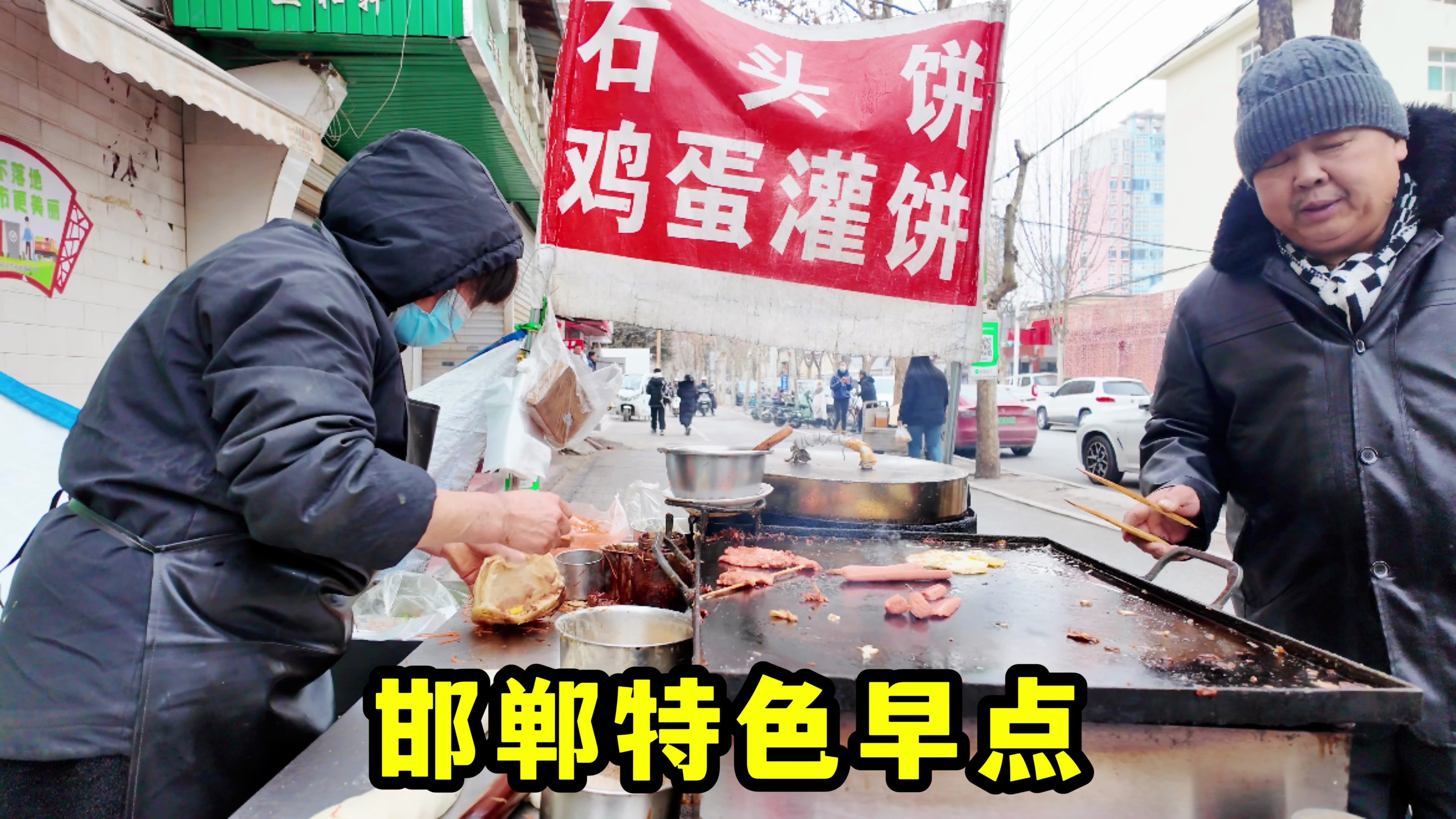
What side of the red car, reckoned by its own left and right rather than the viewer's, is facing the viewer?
back

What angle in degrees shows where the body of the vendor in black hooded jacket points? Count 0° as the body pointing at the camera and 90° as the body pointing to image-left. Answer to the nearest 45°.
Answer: approximately 270°

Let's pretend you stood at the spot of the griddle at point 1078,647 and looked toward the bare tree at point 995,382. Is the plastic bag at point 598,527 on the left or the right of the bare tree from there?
left

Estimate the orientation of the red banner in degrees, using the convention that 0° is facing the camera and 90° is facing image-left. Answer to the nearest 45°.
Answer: approximately 0°

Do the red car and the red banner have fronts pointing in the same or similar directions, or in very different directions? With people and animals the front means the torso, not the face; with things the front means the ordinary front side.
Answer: very different directions

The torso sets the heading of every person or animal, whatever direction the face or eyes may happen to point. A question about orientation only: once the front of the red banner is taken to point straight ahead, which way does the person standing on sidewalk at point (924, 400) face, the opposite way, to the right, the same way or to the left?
the opposite way

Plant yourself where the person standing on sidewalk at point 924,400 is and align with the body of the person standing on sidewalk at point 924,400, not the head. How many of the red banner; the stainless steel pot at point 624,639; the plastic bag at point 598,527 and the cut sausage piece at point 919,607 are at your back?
4

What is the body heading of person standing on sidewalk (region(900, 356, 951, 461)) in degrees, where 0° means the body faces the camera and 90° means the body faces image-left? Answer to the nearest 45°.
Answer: approximately 180°

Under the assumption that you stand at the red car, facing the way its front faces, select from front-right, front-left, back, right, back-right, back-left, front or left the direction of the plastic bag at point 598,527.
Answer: back

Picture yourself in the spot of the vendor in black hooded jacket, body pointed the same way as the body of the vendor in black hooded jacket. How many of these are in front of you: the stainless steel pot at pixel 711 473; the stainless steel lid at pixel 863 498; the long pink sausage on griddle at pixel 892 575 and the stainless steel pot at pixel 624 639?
4

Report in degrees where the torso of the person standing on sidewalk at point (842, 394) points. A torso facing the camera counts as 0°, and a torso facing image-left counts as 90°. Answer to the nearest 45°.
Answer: approximately 0°

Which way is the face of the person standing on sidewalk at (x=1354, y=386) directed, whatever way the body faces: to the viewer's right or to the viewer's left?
to the viewer's left

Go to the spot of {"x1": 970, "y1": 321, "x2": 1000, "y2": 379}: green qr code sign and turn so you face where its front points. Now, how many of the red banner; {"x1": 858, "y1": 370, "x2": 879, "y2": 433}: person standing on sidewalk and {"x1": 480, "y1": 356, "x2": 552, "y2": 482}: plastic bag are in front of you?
2
